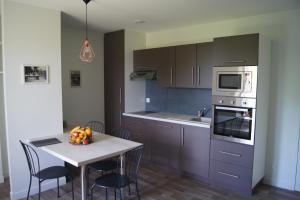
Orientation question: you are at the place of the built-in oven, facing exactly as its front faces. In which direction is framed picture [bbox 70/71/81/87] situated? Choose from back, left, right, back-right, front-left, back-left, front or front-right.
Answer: front-right

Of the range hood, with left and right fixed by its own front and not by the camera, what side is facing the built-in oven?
left

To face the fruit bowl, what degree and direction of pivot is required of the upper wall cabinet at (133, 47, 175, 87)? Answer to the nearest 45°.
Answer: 0° — it already faces it

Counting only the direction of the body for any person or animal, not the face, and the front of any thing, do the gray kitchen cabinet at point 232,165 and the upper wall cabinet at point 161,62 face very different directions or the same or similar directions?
same or similar directions

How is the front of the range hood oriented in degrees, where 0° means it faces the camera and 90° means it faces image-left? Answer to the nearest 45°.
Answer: approximately 45°

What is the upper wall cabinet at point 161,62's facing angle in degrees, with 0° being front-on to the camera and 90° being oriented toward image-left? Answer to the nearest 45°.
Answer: approximately 45°

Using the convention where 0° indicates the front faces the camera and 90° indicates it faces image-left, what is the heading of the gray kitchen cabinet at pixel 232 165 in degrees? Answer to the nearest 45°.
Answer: approximately 45°

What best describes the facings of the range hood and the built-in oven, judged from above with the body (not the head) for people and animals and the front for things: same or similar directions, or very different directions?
same or similar directions

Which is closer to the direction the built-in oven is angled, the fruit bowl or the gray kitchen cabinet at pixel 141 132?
the fruit bowl

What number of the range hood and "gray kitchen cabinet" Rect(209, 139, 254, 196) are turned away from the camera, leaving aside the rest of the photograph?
0

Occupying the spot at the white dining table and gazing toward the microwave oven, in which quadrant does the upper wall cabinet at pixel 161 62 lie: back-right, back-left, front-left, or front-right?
front-left
